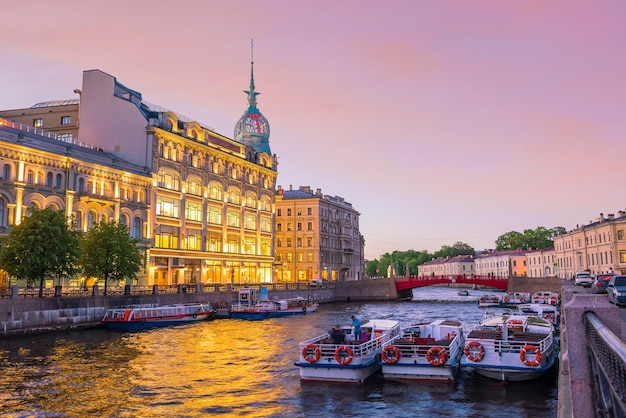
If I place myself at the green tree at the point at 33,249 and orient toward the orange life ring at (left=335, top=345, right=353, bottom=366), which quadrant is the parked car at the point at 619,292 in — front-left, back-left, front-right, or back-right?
front-left

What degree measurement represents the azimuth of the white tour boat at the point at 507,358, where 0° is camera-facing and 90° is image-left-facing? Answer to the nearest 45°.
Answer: approximately 180°

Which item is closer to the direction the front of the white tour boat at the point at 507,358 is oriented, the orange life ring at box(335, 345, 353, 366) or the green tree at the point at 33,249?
the green tree

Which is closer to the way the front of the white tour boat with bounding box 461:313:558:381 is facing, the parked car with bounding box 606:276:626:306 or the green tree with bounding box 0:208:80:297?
the parked car

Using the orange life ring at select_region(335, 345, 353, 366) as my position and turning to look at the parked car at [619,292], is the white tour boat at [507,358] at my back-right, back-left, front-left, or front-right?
front-right

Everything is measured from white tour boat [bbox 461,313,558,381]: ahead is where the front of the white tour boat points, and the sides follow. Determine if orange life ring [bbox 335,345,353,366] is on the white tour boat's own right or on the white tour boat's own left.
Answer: on the white tour boat's own left

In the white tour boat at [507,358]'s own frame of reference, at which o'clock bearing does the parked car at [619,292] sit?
The parked car is roughly at 1 o'clock from the white tour boat.

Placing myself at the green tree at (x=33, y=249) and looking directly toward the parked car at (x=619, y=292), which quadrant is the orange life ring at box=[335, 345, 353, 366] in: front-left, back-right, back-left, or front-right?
front-right

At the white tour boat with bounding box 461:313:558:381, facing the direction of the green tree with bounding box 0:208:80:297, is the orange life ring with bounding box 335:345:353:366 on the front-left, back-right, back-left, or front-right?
front-left

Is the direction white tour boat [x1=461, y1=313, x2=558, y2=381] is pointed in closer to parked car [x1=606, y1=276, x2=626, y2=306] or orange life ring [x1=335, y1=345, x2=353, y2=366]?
the parked car
